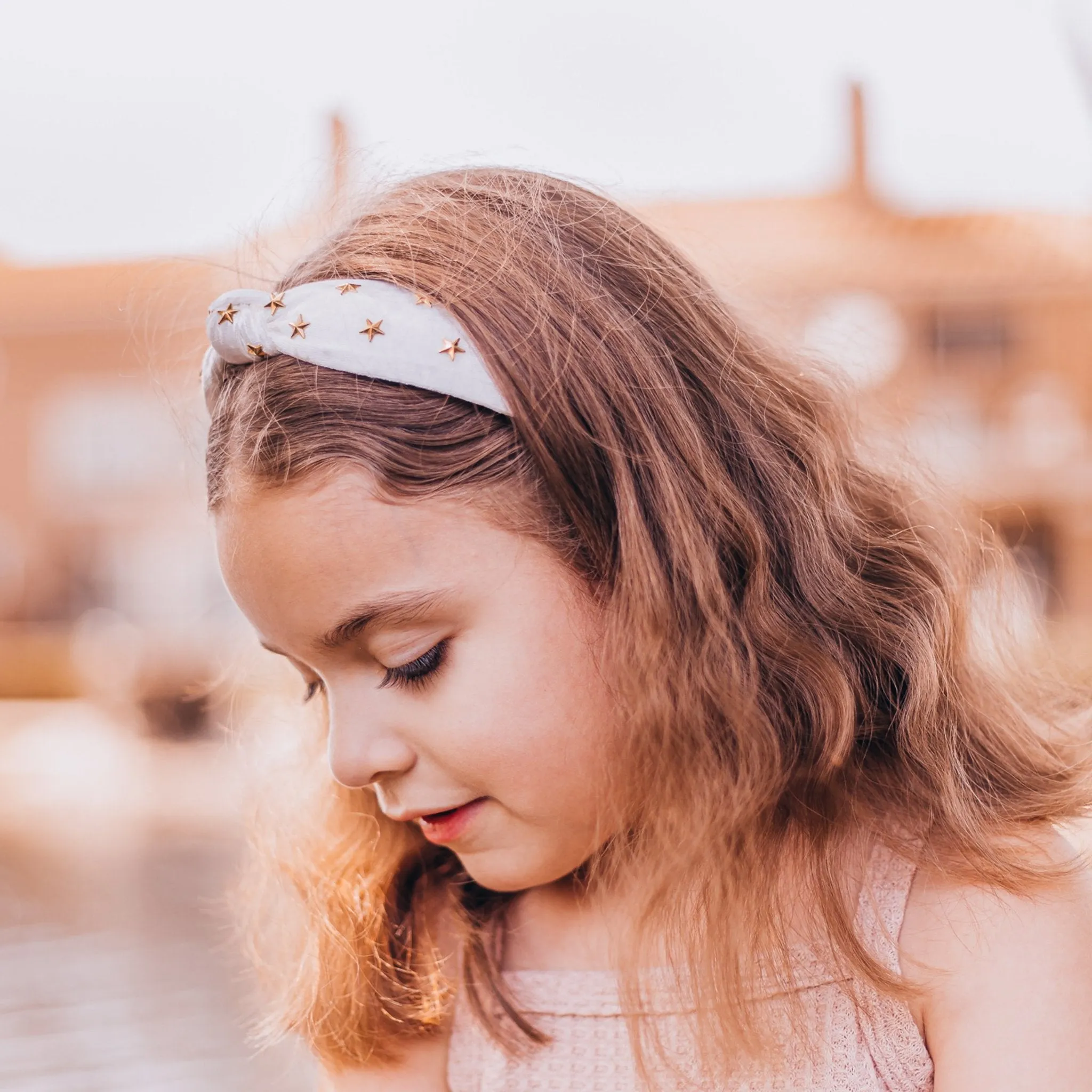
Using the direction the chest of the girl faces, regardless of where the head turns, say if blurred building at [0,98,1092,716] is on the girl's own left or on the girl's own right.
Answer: on the girl's own right

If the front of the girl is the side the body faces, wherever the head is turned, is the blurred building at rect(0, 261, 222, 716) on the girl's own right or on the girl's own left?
on the girl's own right

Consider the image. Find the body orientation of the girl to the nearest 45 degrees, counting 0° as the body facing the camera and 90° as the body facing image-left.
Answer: approximately 45°

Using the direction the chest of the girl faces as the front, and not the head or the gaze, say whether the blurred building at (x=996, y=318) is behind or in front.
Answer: behind
